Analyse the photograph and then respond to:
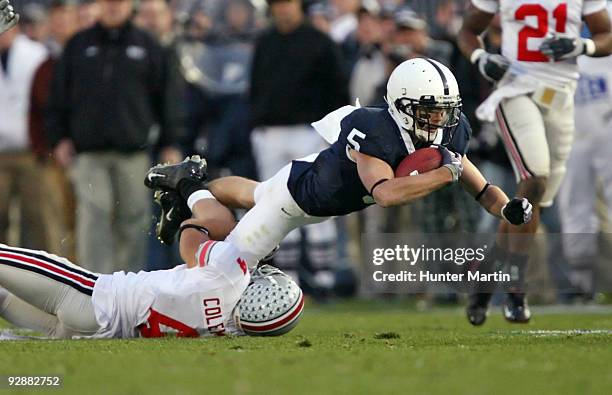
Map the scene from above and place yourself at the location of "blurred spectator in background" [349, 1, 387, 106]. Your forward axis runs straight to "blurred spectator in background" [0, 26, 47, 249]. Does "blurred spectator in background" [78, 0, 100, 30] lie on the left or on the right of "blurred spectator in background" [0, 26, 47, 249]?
right

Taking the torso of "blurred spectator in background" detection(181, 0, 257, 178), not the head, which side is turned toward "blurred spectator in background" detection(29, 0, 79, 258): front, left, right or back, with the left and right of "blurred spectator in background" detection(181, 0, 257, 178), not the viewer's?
right

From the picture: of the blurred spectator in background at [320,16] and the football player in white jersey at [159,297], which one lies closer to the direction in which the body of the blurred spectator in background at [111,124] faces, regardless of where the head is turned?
the football player in white jersey

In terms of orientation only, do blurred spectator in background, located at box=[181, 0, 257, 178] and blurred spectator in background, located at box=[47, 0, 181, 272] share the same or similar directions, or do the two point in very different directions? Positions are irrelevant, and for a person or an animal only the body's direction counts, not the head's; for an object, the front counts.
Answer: same or similar directions

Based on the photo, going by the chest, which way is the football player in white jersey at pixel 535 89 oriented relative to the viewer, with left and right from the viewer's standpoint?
facing the viewer

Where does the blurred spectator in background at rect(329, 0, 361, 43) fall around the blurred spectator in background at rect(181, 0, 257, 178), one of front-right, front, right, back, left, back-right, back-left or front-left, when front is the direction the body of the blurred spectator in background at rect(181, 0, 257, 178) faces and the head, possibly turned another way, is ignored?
back-left

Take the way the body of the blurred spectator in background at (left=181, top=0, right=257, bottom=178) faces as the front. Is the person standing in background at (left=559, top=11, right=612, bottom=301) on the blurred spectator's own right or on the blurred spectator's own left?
on the blurred spectator's own left

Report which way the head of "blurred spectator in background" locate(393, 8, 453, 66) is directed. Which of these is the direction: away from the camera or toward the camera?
toward the camera

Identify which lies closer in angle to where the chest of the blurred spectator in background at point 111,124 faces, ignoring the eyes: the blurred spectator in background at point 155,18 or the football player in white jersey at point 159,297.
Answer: the football player in white jersey

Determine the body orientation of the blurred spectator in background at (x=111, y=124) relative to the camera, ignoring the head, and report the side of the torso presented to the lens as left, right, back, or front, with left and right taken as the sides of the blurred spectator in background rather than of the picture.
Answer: front

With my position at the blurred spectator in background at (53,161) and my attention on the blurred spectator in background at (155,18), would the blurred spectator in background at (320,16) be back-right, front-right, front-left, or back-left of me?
front-right

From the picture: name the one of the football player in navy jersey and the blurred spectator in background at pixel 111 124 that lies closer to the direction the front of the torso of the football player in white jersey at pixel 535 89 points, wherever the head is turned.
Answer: the football player in navy jersey

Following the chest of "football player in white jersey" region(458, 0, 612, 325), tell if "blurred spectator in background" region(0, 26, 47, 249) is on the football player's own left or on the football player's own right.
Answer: on the football player's own right

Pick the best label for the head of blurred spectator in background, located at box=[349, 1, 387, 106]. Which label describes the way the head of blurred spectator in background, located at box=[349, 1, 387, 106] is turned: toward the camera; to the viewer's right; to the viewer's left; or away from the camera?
toward the camera

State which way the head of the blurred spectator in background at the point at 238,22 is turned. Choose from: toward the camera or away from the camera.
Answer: toward the camera
